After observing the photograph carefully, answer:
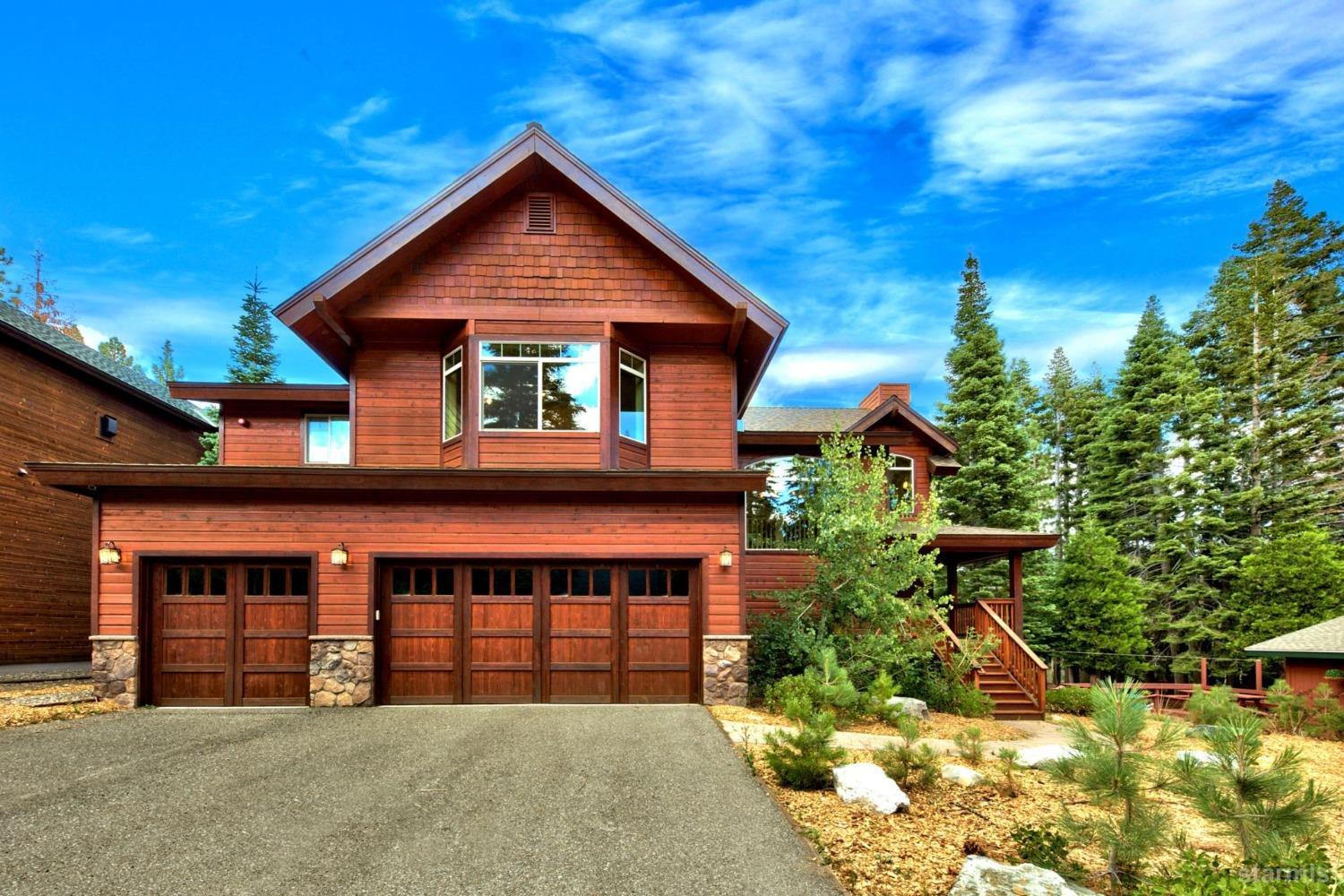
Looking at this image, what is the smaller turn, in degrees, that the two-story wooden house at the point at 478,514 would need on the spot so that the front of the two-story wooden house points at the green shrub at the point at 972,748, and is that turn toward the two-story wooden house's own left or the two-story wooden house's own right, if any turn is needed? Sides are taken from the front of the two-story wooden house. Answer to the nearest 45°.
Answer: approximately 45° to the two-story wooden house's own left

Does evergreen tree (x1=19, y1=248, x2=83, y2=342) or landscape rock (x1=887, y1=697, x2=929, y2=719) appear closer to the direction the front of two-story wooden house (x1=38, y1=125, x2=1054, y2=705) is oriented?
the landscape rock

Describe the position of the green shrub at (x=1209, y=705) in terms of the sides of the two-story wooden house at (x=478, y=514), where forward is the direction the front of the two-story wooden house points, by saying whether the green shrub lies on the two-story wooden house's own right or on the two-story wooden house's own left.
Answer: on the two-story wooden house's own left

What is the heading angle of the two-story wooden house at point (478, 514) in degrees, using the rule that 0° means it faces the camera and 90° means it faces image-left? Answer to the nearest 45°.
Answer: approximately 0°

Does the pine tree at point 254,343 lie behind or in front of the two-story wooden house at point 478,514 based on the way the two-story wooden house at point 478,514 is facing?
behind
